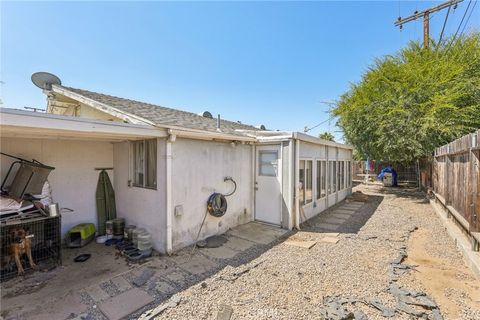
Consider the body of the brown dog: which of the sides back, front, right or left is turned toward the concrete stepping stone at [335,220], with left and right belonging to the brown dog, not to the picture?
left

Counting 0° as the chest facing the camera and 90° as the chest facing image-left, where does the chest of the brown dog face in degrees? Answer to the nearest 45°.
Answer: approximately 0°

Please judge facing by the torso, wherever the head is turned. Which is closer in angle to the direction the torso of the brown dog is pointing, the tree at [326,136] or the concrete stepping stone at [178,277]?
the concrete stepping stone

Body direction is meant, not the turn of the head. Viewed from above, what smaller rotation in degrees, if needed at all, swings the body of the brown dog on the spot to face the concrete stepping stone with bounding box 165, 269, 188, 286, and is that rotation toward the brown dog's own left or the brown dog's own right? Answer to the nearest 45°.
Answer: approximately 45° to the brown dog's own left

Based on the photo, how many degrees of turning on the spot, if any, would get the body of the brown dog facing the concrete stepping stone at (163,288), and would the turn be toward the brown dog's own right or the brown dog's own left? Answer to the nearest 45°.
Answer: approximately 45° to the brown dog's own left

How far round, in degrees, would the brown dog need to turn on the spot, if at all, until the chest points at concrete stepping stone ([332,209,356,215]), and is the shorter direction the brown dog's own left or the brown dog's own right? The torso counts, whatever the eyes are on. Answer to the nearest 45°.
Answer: approximately 90° to the brown dog's own left

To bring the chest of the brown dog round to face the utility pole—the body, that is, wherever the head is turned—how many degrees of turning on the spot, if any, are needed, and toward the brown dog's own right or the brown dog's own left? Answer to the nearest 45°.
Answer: approximately 90° to the brown dog's own left

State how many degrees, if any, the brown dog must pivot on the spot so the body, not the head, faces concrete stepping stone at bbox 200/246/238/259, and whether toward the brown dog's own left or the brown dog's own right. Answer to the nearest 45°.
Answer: approximately 45° to the brown dog's own left
